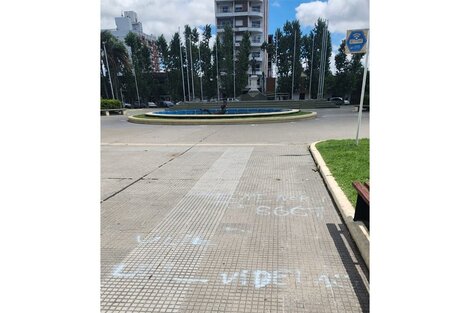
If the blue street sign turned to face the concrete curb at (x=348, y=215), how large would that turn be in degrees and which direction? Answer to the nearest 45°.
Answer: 0° — it already faces it

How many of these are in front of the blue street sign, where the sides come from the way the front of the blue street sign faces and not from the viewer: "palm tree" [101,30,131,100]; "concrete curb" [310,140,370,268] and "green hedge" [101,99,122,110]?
1

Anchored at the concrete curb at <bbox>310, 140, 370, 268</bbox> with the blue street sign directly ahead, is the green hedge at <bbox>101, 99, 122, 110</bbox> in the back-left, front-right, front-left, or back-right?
front-left

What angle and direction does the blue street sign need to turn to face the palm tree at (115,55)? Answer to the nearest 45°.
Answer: approximately 135° to its right

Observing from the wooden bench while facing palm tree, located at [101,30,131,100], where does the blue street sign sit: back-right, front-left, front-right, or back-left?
front-right

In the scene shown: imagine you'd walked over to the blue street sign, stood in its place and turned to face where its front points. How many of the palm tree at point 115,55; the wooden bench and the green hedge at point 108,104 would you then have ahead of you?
1

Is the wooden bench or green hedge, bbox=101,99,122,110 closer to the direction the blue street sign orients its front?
the wooden bench

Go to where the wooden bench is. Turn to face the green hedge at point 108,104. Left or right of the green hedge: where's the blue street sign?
right

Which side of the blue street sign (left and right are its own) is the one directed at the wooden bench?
front

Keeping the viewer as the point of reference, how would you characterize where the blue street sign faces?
facing the viewer

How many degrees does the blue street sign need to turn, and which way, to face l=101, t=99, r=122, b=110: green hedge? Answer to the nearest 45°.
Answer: approximately 135° to its right

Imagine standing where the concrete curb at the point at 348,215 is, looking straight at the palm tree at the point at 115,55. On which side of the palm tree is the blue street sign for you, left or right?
right
